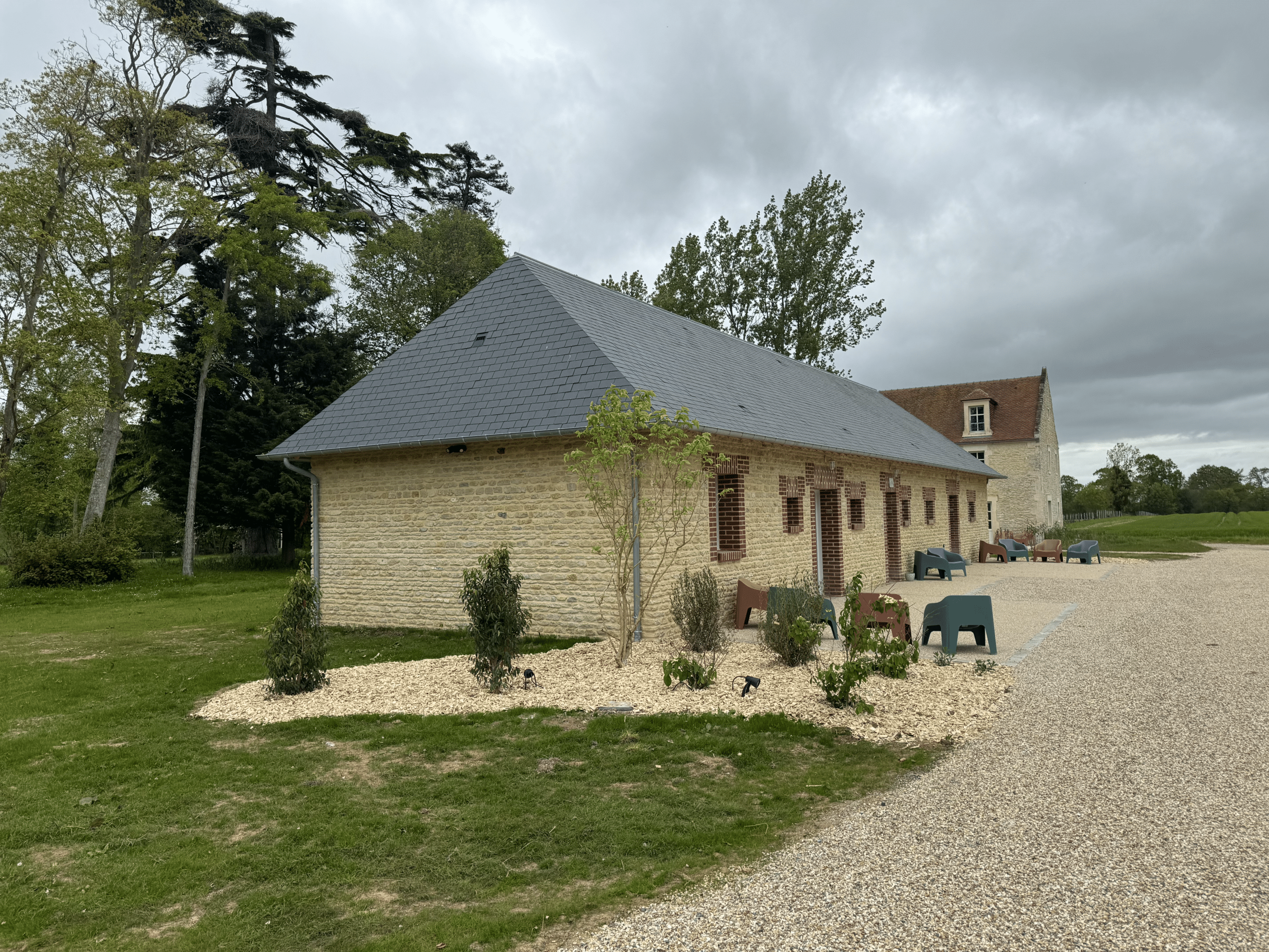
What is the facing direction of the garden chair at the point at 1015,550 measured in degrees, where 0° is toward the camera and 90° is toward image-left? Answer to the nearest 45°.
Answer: approximately 315°

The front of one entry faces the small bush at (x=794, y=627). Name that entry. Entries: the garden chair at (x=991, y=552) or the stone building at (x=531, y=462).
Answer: the stone building

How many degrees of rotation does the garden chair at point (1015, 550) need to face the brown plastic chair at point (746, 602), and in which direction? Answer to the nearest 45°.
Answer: approximately 45° to its right

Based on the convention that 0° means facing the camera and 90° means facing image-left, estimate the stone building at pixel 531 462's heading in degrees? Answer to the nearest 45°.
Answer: approximately 315°

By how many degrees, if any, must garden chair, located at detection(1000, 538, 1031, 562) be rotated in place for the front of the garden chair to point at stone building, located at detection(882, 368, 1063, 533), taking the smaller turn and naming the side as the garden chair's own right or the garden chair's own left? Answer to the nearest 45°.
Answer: approximately 135° to the garden chair's own left

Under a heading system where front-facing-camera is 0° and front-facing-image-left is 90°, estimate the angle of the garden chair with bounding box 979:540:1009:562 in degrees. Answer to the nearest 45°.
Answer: approximately 270°

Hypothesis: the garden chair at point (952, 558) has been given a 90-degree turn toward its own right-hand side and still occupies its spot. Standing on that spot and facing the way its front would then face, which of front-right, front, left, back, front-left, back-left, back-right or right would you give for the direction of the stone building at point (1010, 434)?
back-right

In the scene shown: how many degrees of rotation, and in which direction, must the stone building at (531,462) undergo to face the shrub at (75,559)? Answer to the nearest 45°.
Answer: approximately 180°
